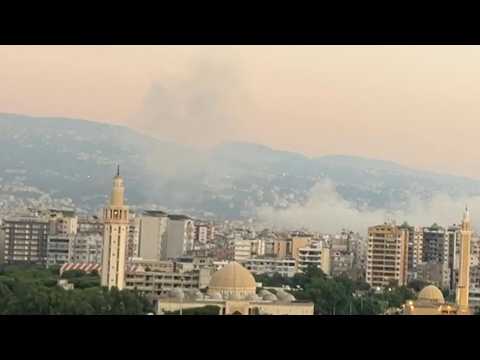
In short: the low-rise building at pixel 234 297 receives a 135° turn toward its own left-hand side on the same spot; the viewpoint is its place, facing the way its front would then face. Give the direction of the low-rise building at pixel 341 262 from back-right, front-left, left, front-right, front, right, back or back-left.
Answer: front

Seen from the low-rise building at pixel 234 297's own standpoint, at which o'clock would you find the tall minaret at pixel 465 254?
The tall minaret is roughly at 8 o'clock from the low-rise building.

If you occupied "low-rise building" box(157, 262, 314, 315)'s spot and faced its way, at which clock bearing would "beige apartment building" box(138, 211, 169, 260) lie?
The beige apartment building is roughly at 5 o'clock from the low-rise building.

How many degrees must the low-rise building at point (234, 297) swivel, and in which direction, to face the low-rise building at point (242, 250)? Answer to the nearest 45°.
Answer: approximately 180°

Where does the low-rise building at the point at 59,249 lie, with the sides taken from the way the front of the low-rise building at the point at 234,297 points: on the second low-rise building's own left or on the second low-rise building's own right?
on the second low-rise building's own right

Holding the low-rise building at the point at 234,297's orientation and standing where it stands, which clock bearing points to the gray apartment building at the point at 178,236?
The gray apartment building is roughly at 5 o'clock from the low-rise building.

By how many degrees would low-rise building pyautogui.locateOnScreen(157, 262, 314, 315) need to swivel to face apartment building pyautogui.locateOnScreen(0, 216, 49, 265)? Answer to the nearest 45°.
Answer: approximately 90° to its right

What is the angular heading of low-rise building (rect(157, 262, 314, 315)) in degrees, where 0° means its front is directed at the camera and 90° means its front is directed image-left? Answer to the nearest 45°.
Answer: approximately 0°

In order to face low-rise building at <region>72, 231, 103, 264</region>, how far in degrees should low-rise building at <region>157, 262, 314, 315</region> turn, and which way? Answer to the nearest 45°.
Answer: approximately 135° to its right
